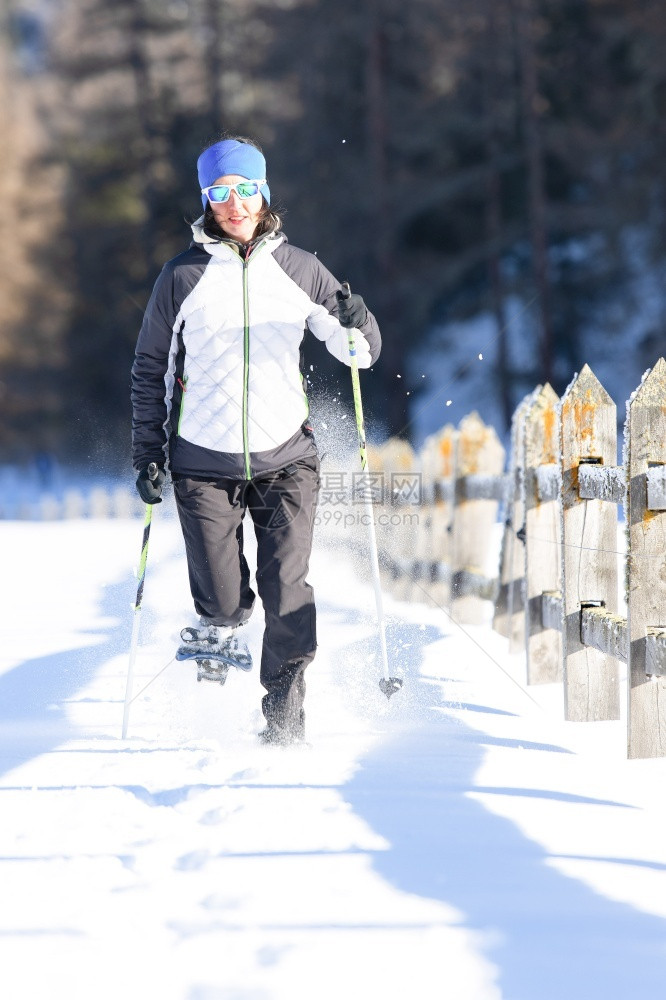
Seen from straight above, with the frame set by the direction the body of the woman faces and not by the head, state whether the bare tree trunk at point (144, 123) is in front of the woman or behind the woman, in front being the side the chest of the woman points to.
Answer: behind

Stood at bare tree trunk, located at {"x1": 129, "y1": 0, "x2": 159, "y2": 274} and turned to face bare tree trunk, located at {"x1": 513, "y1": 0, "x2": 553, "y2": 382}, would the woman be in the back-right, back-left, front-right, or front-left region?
front-right

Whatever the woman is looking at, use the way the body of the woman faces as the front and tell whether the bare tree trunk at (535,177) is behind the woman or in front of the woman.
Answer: behind

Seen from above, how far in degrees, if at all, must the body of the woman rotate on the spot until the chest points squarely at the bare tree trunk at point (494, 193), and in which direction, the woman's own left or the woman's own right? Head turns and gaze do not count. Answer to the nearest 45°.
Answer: approximately 180°

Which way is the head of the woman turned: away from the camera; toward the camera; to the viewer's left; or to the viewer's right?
toward the camera

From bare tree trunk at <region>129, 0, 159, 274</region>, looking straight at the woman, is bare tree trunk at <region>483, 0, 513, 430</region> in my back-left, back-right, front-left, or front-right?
front-left

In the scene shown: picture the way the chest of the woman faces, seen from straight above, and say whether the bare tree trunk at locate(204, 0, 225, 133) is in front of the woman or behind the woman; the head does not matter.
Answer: behind

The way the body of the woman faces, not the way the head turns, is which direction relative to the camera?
toward the camera

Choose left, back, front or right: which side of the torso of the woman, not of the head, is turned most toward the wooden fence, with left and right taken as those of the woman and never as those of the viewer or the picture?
left

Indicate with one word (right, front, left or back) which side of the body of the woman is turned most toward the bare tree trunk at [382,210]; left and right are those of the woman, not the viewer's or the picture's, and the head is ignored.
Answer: back
